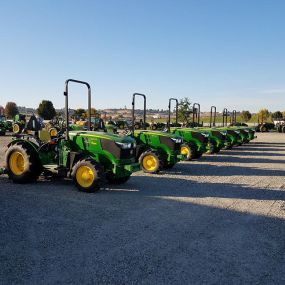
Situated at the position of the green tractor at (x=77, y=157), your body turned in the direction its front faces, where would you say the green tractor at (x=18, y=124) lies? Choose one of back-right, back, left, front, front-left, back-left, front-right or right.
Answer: back-left

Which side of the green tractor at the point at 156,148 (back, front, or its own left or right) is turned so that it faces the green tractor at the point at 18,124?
back

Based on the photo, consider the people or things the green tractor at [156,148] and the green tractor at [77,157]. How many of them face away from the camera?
0

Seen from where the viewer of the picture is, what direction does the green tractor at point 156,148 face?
facing the viewer and to the right of the viewer

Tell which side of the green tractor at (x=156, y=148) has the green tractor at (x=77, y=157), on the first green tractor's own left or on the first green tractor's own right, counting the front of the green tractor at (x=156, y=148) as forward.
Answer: on the first green tractor's own right

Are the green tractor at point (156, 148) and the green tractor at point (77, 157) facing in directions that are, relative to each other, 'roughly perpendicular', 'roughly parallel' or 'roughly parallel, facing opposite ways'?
roughly parallel

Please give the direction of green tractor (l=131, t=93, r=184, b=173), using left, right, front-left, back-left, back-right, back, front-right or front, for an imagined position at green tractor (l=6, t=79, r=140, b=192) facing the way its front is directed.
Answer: left

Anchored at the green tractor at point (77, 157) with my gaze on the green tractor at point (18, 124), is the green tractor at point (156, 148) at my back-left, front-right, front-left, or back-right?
front-right
